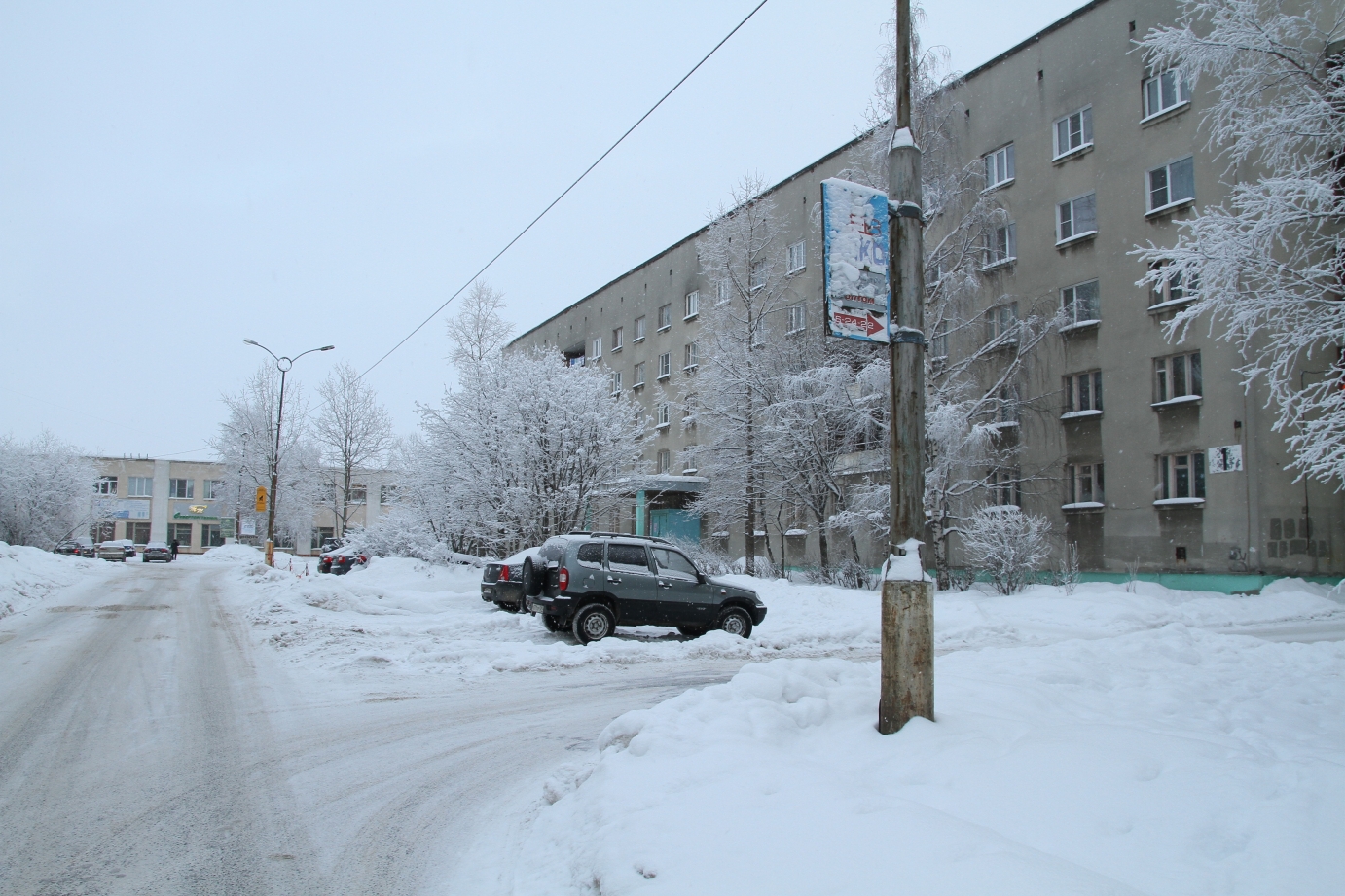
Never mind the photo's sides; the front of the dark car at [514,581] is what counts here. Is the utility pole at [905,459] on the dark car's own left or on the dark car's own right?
on the dark car's own right

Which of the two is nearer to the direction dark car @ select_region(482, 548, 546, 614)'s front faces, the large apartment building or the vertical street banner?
the large apartment building

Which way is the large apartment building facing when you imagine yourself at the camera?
facing the viewer and to the left of the viewer

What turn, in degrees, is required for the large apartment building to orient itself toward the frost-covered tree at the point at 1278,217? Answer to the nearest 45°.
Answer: approximately 45° to its left

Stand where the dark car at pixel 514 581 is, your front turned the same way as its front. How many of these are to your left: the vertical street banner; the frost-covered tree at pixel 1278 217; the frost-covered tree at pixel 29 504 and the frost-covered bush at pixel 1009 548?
1

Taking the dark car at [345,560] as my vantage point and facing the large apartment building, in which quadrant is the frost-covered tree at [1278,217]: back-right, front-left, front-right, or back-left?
front-right

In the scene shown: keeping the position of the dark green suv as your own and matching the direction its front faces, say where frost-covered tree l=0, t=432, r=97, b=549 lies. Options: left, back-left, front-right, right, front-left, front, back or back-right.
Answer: left

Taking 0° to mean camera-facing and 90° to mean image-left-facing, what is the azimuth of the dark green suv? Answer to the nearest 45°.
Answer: approximately 225°

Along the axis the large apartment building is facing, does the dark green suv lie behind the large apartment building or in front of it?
in front

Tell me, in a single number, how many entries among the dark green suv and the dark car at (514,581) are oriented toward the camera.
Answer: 0

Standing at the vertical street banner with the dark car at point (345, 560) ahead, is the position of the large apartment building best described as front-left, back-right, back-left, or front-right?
front-right

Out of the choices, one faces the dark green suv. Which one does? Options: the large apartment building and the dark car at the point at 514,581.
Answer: the large apartment building

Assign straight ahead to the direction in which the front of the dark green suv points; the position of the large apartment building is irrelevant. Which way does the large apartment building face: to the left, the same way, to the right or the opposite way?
the opposite way

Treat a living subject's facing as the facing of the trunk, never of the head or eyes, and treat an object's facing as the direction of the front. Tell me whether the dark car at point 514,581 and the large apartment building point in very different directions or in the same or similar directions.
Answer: very different directions

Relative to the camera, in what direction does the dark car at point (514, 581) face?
facing away from the viewer and to the right of the viewer
